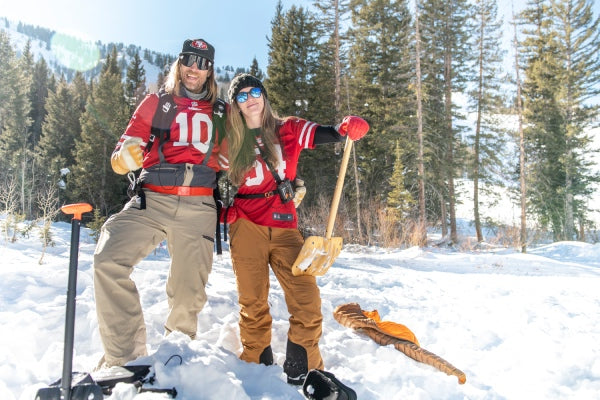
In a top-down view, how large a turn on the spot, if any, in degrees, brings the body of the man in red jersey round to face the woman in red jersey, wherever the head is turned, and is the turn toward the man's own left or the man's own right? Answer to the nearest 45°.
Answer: approximately 90° to the man's own left

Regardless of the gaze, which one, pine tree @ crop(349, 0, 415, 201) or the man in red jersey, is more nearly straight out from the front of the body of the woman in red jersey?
the man in red jersey

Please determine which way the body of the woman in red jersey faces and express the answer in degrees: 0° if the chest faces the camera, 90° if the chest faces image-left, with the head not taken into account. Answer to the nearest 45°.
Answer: approximately 0°

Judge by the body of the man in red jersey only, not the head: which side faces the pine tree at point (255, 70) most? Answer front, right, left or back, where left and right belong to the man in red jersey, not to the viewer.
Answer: back

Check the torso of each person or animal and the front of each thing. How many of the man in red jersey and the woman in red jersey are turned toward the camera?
2

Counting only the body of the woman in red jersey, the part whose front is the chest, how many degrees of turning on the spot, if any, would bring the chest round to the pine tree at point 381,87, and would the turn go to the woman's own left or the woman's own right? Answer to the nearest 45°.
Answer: approximately 180°

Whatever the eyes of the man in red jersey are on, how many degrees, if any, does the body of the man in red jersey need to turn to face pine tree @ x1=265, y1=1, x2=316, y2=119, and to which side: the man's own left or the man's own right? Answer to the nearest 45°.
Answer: approximately 180°

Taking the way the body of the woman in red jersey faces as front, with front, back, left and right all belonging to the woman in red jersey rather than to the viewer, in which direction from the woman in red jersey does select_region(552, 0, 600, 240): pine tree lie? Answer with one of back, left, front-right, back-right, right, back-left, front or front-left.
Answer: back-left

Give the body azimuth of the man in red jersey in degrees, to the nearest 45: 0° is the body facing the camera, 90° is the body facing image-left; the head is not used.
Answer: approximately 0°

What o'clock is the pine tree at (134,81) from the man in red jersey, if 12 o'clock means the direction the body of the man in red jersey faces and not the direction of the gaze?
The pine tree is roughly at 6 o'clock from the man in red jersey.

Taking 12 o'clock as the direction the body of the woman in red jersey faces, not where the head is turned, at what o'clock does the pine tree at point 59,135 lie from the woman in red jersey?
The pine tree is roughly at 5 o'clock from the woman in red jersey.
